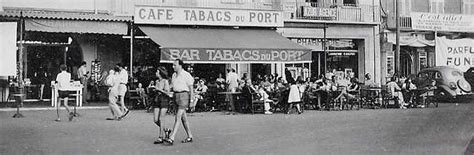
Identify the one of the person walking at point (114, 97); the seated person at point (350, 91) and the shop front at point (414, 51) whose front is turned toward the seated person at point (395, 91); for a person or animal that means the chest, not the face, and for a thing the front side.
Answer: the shop front

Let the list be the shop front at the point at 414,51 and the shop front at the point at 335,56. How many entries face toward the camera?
2

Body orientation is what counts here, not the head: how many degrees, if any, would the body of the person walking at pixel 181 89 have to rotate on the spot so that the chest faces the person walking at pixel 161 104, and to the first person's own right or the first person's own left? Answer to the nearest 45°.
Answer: approximately 90° to the first person's own right

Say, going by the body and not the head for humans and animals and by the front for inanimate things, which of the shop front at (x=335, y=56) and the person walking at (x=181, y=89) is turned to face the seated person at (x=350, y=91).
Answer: the shop front

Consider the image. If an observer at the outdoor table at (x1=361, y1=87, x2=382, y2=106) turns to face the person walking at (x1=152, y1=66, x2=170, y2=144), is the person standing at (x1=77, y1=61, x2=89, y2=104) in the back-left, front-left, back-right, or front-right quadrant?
front-right

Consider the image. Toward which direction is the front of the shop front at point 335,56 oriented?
toward the camera
